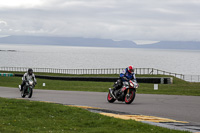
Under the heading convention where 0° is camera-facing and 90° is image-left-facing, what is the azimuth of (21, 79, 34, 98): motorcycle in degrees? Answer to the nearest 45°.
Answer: approximately 315°

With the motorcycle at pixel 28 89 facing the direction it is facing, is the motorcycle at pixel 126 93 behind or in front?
in front
